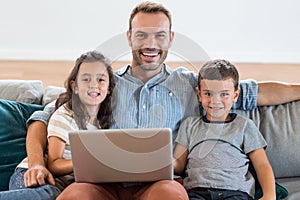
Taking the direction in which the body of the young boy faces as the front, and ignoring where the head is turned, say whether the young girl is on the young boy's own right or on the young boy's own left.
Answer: on the young boy's own right

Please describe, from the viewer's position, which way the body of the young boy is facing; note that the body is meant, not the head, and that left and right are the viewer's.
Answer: facing the viewer

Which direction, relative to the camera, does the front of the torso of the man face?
toward the camera

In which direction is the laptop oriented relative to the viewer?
away from the camera

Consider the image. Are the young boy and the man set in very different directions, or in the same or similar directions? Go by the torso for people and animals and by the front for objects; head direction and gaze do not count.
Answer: same or similar directions

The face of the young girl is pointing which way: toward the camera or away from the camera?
toward the camera

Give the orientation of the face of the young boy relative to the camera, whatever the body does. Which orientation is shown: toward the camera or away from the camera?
toward the camera

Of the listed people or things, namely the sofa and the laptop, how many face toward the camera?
1

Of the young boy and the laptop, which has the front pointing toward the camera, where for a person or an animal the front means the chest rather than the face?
the young boy
